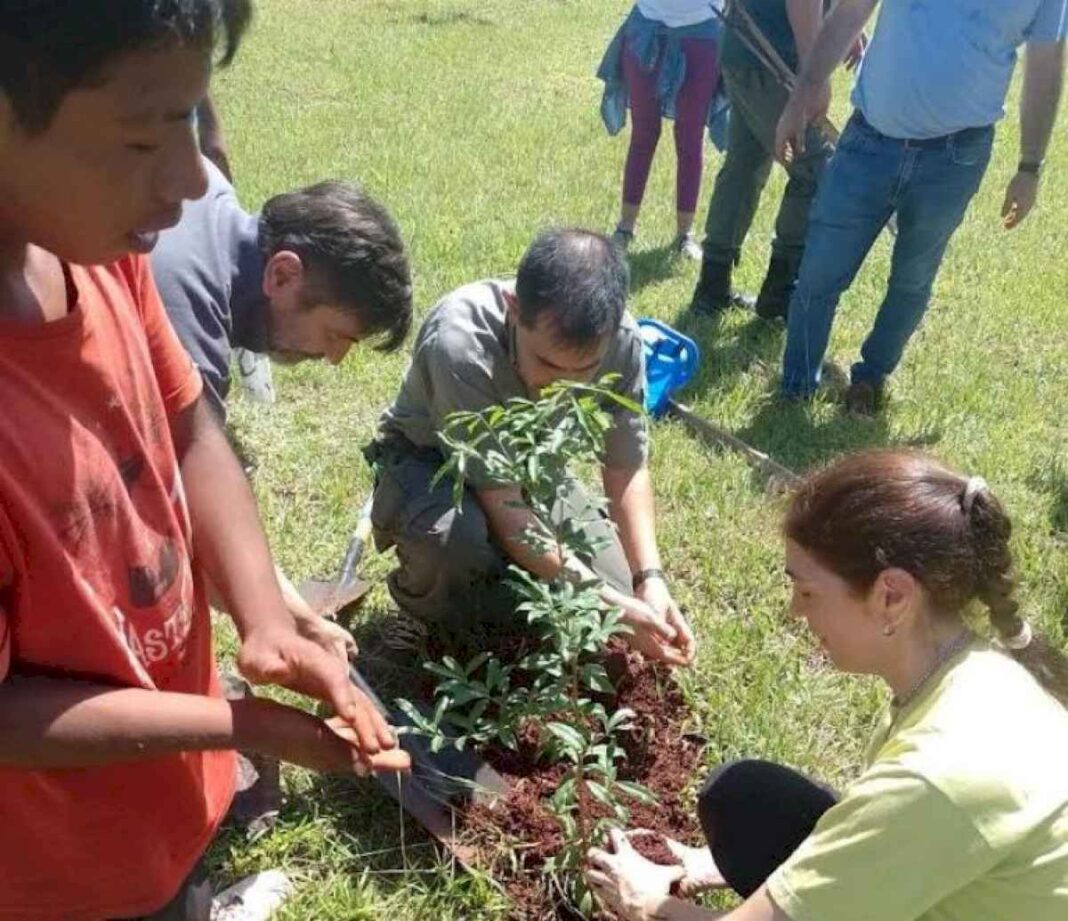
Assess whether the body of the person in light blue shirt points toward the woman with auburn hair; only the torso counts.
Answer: yes

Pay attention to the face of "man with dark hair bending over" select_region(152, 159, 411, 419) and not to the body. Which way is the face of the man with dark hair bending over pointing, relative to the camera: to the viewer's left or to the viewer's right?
to the viewer's right

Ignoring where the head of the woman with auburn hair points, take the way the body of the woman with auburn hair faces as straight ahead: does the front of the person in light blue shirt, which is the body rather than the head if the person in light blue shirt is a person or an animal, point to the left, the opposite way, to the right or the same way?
to the left

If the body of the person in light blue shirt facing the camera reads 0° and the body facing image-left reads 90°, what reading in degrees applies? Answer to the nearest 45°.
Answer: approximately 0°

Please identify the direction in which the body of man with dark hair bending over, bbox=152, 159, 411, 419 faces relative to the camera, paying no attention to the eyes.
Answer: to the viewer's right

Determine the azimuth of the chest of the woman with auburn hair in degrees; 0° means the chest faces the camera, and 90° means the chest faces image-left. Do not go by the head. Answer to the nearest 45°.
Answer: approximately 90°
